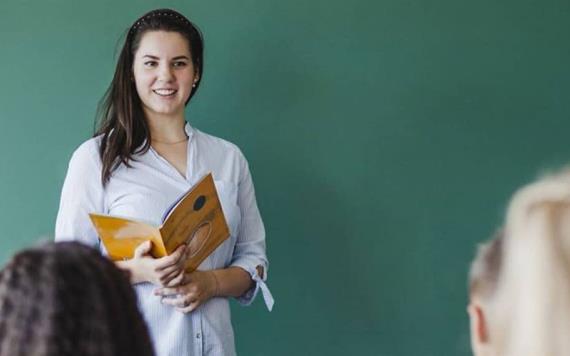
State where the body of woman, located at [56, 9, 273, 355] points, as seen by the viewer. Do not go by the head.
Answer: toward the camera

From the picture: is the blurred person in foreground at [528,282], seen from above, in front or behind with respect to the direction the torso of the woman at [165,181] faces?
in front
